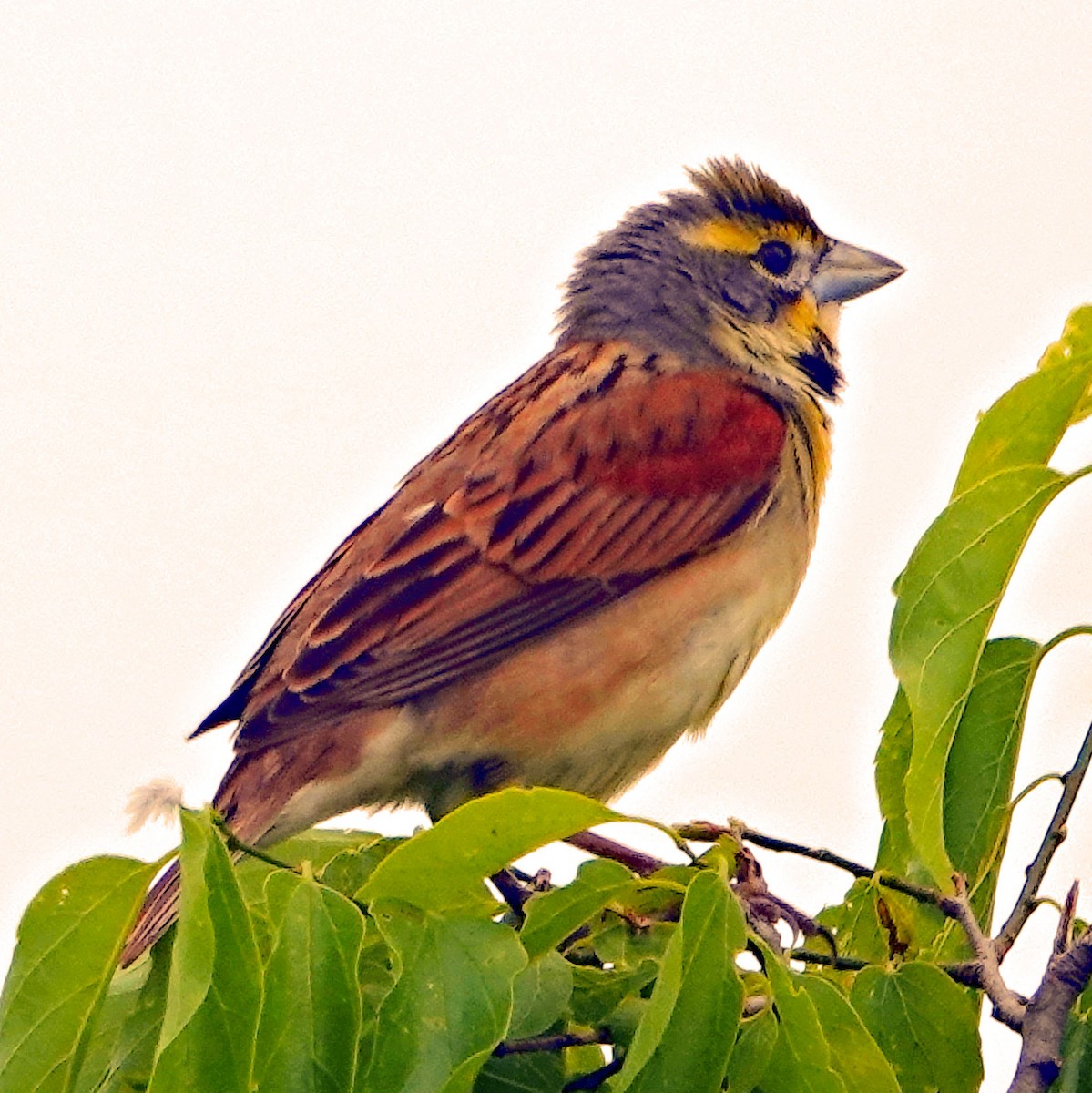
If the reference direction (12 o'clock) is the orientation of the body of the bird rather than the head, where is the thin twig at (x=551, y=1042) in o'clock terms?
The thin twig is roughly at 3 o'clock from the bird.

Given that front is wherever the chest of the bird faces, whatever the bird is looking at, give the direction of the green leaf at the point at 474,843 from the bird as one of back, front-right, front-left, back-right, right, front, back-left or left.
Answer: right

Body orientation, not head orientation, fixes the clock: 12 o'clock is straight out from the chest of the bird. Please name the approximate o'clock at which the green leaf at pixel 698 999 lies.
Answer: The green leaf is roughly at 3 o'clock from the bird.

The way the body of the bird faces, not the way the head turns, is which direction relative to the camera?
to the viewer's right

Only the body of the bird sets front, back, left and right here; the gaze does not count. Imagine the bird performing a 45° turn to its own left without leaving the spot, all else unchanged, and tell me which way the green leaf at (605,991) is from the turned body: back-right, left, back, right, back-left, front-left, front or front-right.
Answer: back-right

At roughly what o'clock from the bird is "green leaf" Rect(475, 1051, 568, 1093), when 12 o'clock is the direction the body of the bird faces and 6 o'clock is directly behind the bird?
The green leaf is roughly at 3 o'clock from the bird.

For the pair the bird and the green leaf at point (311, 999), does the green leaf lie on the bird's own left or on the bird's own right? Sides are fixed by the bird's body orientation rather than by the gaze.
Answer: on the bird's own right
